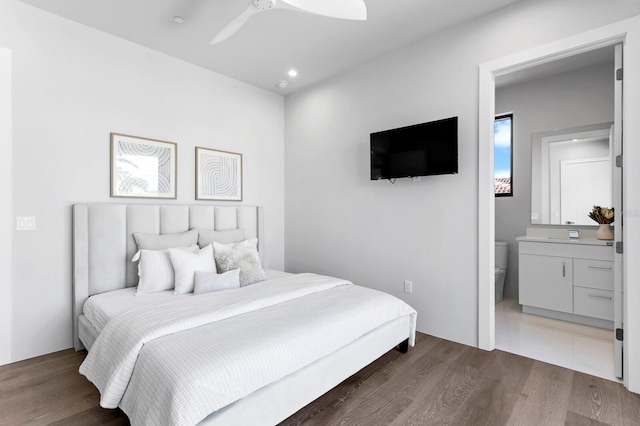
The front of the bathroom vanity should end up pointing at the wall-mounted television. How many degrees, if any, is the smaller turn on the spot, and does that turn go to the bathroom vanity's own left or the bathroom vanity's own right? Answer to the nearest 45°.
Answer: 0° — it already faces it

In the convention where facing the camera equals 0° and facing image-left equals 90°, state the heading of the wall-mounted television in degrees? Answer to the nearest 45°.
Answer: approximately 45°

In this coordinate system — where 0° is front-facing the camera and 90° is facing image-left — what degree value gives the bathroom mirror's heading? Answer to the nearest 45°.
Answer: approximately 45°

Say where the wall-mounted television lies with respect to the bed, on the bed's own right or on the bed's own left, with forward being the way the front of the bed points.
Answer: on the bed's own left

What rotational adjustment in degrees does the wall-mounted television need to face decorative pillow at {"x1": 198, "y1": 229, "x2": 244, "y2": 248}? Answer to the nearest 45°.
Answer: approximately 45° to its right

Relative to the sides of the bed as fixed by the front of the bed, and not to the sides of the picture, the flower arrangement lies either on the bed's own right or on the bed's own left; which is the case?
on the bed's own left

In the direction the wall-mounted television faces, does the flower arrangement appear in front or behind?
behind

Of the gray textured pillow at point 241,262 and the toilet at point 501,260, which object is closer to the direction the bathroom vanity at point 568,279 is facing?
the gray textured pillow
